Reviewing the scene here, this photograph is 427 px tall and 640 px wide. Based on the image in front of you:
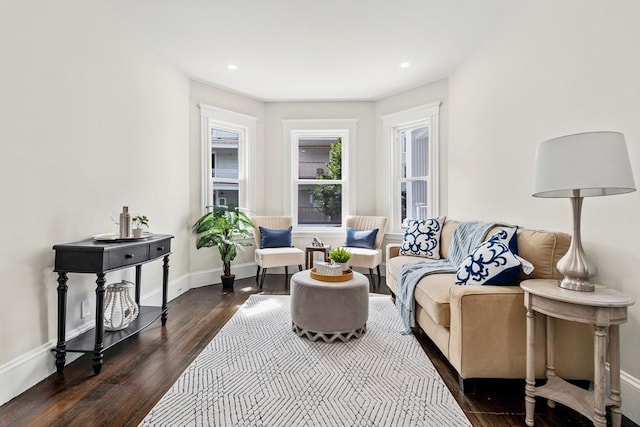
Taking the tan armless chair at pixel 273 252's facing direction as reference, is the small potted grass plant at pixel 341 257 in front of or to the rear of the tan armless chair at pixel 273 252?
in front

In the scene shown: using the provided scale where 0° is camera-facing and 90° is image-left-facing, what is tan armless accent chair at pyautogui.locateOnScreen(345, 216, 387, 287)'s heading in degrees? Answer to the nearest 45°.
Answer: approximately 45°

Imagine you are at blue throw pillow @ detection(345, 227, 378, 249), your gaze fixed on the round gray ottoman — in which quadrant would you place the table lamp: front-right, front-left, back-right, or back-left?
front-left

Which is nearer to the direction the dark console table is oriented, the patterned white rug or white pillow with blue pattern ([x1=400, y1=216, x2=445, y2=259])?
the patterned white rug

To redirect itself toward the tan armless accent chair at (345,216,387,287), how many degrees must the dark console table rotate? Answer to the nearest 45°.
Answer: approximately 45° to its left

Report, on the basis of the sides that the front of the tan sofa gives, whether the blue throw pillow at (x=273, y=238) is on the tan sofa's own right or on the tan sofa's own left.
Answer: on the tan sofa's own right

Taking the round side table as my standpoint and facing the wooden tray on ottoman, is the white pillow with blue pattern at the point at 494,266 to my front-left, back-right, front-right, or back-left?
front-right

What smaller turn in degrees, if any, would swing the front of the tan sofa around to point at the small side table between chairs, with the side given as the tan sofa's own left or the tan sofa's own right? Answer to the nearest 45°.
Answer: approximately 90° to the tan sofa's own right

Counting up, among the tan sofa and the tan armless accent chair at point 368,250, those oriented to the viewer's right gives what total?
0

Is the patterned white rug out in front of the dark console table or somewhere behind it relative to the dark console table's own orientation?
in front

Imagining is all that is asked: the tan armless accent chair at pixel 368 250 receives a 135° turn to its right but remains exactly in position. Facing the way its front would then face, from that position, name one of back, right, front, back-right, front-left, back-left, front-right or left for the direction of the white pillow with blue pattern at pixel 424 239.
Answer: back-right

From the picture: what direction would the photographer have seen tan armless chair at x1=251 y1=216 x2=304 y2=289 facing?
facing the viewer and to the right of the viewer

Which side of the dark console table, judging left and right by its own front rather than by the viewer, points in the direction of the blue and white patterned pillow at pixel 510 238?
front

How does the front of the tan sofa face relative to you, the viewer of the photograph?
facing the viewer and to the left of the viewer

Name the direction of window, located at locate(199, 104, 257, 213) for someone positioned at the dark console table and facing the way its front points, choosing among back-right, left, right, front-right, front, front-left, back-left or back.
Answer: left
